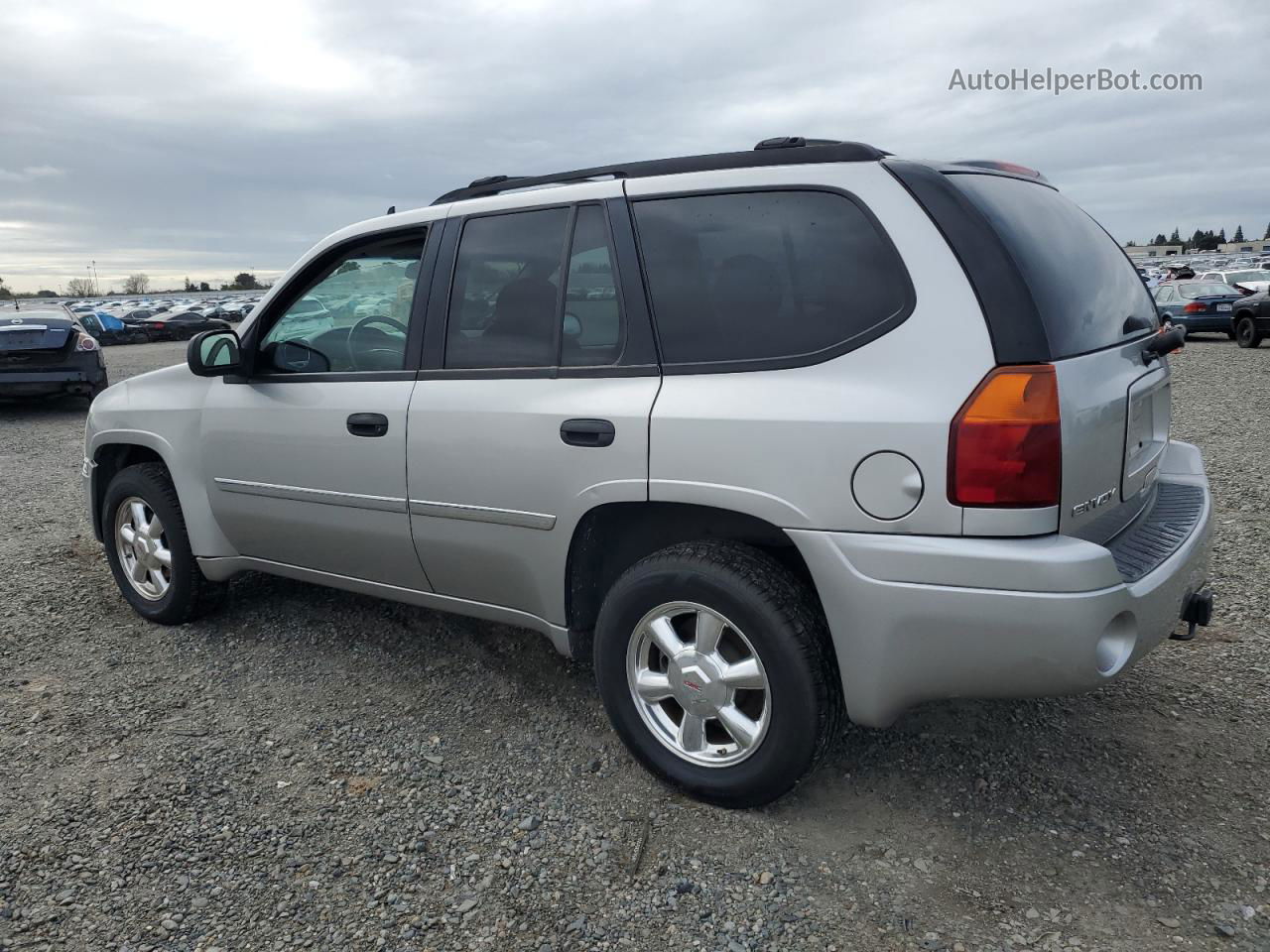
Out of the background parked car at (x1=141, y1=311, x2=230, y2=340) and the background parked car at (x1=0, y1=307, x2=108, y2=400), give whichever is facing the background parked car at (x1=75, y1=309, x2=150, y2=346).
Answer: the background parked car at (x1=0, y1=307, x2=108, y2=400)

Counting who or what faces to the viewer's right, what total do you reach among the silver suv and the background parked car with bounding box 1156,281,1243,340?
0

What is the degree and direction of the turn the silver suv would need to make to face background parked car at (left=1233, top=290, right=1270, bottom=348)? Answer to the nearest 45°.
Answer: approximately 90° to its right

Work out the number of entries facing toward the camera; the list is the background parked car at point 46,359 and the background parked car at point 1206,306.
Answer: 0

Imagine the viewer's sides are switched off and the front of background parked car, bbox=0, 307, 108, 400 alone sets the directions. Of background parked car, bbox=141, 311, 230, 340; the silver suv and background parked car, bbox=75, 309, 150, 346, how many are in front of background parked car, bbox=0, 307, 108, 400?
2

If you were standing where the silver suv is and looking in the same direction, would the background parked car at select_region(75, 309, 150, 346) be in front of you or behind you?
in front

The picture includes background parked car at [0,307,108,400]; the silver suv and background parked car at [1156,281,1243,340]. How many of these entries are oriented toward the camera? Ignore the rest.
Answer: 0

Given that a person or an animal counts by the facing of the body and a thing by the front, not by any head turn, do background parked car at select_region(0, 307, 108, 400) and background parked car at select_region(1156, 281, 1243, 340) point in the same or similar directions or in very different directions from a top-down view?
same or similar directions

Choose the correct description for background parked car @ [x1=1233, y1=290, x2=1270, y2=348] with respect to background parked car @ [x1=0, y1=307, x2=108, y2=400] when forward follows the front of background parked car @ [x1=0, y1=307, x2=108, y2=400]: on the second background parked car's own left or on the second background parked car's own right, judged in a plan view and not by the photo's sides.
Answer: on the second background parked car's own right

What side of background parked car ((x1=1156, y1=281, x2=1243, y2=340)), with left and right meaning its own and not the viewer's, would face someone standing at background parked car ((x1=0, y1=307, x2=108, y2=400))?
left

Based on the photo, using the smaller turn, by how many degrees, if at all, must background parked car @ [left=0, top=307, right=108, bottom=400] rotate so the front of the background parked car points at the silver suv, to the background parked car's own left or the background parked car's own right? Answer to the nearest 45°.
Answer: approximately 180°

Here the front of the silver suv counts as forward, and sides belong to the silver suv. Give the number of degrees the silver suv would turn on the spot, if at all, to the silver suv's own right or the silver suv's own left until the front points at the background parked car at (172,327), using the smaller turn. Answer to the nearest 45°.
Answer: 0° — it already faces it

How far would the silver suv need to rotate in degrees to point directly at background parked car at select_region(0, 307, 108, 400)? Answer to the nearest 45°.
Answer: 0° — it already faces it

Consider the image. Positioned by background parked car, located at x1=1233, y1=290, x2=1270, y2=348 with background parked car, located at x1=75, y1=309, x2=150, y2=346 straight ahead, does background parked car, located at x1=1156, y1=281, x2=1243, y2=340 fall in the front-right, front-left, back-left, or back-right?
front-right

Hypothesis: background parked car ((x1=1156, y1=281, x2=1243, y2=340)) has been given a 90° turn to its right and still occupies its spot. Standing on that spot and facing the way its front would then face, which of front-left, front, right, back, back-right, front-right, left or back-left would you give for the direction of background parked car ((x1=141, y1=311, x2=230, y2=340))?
back-left

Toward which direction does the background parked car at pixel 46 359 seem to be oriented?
away from the camera

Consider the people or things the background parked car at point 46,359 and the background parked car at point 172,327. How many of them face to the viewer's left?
0

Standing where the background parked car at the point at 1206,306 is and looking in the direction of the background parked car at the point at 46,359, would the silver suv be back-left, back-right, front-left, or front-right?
front-left
